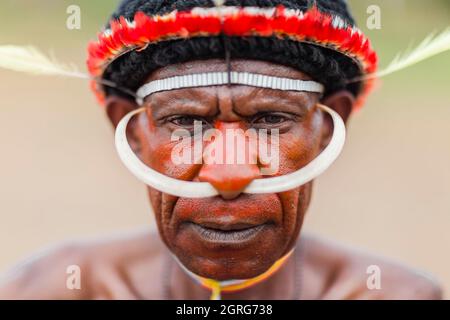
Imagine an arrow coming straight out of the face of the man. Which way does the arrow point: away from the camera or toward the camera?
toward the camera

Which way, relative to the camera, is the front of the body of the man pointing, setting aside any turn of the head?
toward the camera
